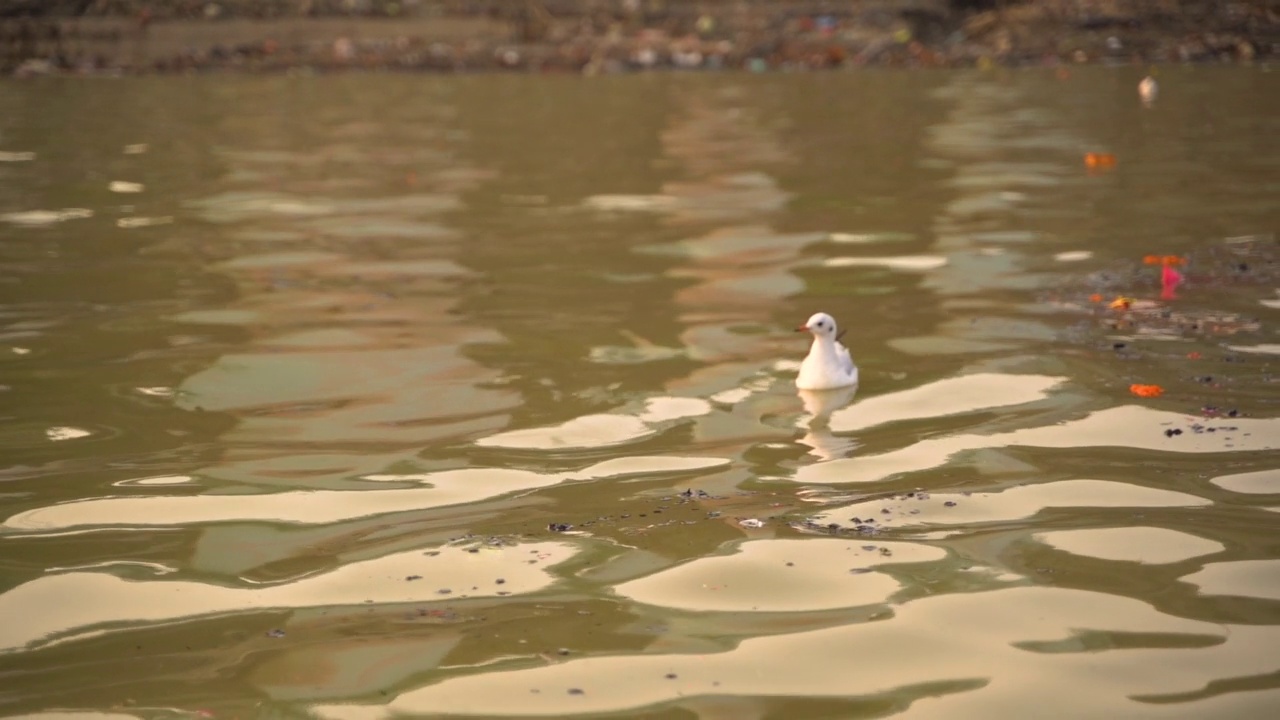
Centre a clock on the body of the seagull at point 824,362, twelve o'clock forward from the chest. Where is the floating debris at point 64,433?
The floating debris is roughly at 1 o'clock from the seagull.

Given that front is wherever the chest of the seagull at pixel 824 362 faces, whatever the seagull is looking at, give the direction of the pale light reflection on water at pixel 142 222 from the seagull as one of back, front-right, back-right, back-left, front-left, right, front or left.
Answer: right

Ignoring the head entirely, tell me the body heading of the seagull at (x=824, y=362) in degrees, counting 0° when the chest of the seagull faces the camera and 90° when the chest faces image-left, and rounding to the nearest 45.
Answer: approximately 45°

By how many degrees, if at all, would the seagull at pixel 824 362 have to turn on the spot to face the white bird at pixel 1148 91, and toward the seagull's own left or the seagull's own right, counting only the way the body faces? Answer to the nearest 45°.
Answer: approximately 135° to the seagull's own right
